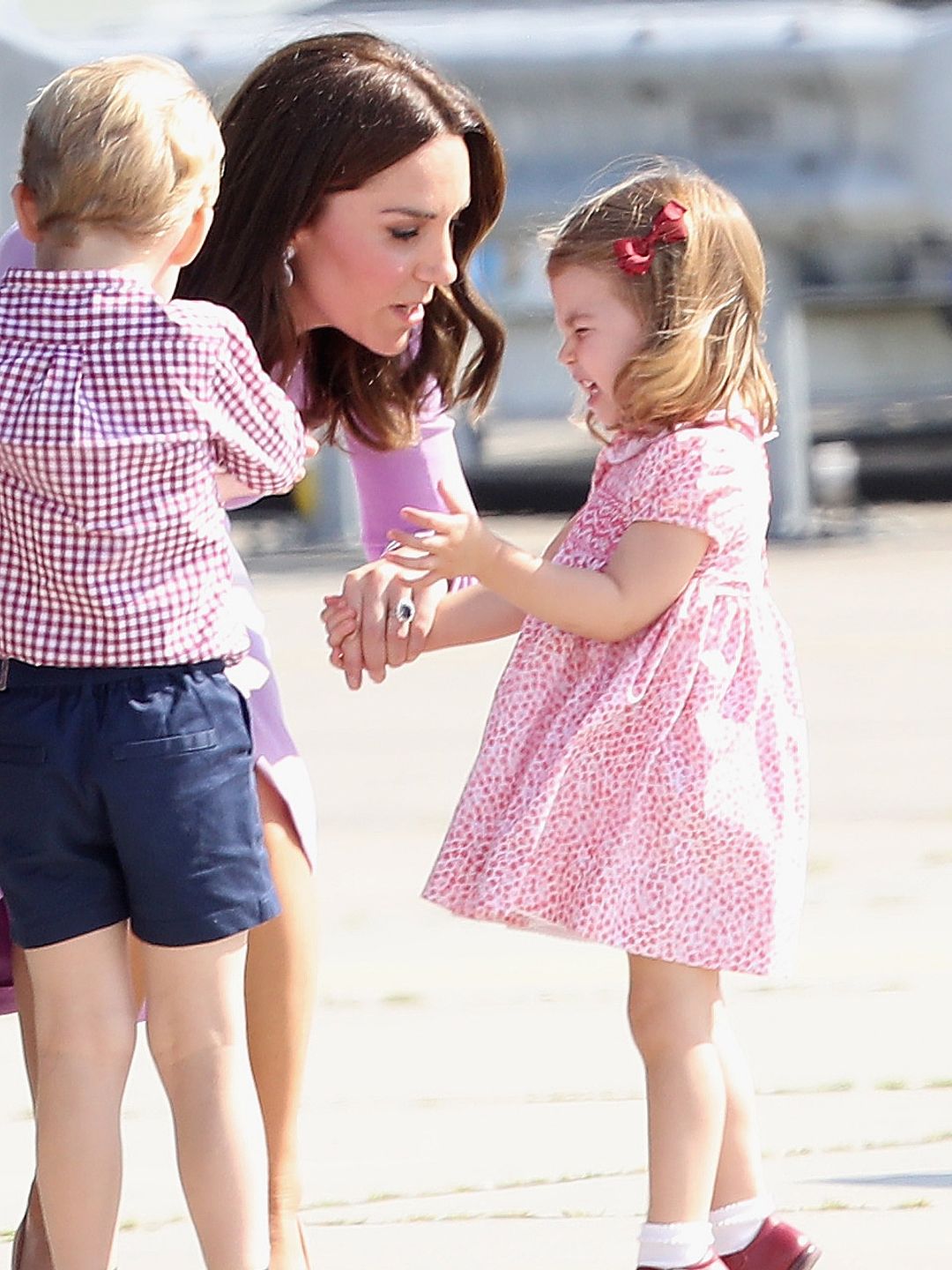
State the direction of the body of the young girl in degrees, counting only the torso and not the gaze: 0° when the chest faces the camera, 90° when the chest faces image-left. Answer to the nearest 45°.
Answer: approximately 90°

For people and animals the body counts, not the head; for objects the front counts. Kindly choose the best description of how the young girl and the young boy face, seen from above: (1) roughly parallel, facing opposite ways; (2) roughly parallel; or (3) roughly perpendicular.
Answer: roughly perpendicular

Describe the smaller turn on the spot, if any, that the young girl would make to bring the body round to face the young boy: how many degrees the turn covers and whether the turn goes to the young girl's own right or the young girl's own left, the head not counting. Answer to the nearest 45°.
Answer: approximately 45° to the young girl's own left

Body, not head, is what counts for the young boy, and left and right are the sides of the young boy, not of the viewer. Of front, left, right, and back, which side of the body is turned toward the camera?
back

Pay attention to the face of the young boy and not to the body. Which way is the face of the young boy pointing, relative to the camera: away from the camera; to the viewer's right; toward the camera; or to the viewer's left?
away from the camera

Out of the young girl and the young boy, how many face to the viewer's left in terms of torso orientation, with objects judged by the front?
1

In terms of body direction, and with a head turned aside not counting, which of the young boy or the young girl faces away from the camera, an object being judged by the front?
the young boy

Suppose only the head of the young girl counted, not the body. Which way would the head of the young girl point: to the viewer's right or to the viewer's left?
to the viewer's left

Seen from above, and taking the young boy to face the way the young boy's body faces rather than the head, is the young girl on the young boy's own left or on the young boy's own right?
on the young boy's own right
